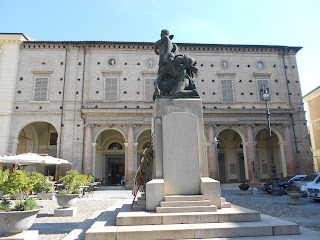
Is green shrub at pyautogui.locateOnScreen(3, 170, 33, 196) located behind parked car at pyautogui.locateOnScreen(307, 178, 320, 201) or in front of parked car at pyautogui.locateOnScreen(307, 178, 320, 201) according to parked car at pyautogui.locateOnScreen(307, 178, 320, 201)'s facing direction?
in front

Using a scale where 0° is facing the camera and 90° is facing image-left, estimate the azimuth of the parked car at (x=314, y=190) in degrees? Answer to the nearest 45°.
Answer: approximately 45°

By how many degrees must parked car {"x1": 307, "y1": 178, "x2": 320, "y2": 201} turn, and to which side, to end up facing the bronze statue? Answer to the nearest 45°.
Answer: approximately 45° to its left

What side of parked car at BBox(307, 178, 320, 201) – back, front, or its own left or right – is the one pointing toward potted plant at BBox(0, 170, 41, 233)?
front

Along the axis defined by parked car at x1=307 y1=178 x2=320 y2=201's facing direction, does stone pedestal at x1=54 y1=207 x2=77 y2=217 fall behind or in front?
in front

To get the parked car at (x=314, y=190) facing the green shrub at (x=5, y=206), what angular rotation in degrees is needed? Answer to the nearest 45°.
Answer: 0° — it already faces it

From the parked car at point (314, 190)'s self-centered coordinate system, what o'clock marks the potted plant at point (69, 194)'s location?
The potted plant is roughly at 12 o'clock from the parked car.
